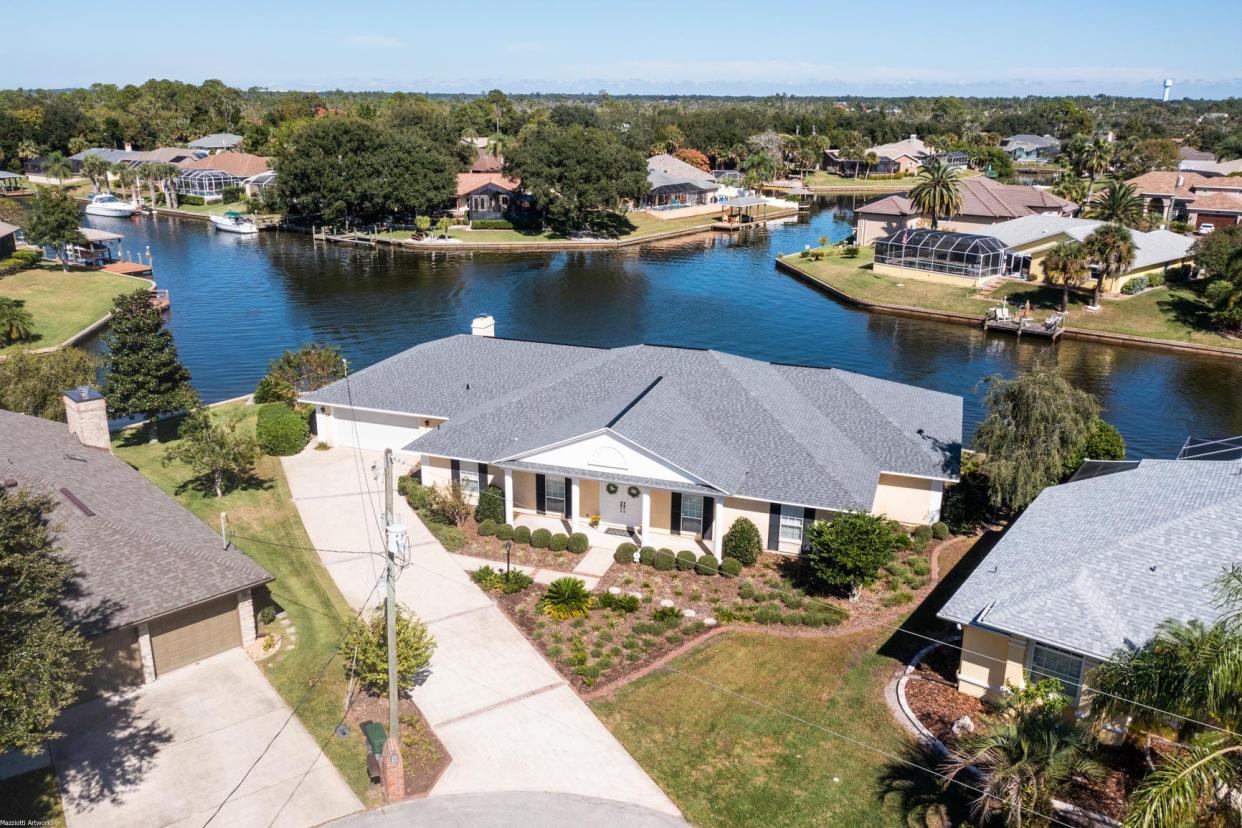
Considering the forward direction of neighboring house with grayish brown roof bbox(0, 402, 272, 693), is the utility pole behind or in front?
in front

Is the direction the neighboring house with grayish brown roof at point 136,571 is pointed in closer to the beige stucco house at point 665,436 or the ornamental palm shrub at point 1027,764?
the ornamental palm shrub

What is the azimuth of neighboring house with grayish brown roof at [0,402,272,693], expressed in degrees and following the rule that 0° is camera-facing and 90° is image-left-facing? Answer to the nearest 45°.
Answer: approximately 315°

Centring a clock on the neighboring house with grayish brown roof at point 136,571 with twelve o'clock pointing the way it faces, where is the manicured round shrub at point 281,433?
The manicured round shrub is roughly at 8 o'clock from the neighboring house with grayish brown roof.

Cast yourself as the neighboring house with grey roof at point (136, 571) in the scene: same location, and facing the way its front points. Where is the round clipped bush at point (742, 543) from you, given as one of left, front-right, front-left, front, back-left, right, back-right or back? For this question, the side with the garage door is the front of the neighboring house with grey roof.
front-left

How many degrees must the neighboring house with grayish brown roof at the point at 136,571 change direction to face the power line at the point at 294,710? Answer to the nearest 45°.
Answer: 0° — it already faces it

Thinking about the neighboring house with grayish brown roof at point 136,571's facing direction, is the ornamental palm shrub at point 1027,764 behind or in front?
in front

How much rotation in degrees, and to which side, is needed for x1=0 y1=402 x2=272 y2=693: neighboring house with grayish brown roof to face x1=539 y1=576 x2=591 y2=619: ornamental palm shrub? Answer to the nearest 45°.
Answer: approximately 45° to its left
